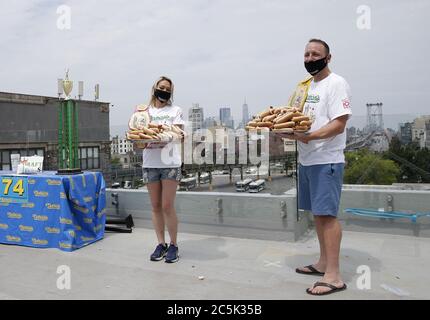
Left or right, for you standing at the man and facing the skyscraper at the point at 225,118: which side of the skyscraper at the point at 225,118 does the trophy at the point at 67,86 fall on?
left

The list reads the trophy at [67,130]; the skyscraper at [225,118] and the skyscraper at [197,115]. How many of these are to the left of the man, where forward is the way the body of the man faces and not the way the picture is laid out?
0

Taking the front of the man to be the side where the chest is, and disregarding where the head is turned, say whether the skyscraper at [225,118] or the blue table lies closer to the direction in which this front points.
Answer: the blue table

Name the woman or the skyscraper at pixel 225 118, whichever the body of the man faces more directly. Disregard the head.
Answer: the woman

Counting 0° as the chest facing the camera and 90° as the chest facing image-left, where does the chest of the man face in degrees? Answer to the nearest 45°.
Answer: approximately 45°

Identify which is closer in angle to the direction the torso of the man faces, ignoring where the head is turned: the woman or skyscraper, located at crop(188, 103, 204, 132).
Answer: the woman

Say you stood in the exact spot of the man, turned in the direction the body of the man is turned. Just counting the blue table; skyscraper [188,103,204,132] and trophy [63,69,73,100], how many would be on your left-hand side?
0

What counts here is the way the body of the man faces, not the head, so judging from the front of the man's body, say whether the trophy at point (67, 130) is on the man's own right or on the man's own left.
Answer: on the man's own right

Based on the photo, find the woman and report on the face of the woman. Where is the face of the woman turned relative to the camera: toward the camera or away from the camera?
toward the camera

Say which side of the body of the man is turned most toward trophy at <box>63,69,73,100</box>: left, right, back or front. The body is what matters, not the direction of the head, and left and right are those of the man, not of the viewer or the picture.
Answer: right
